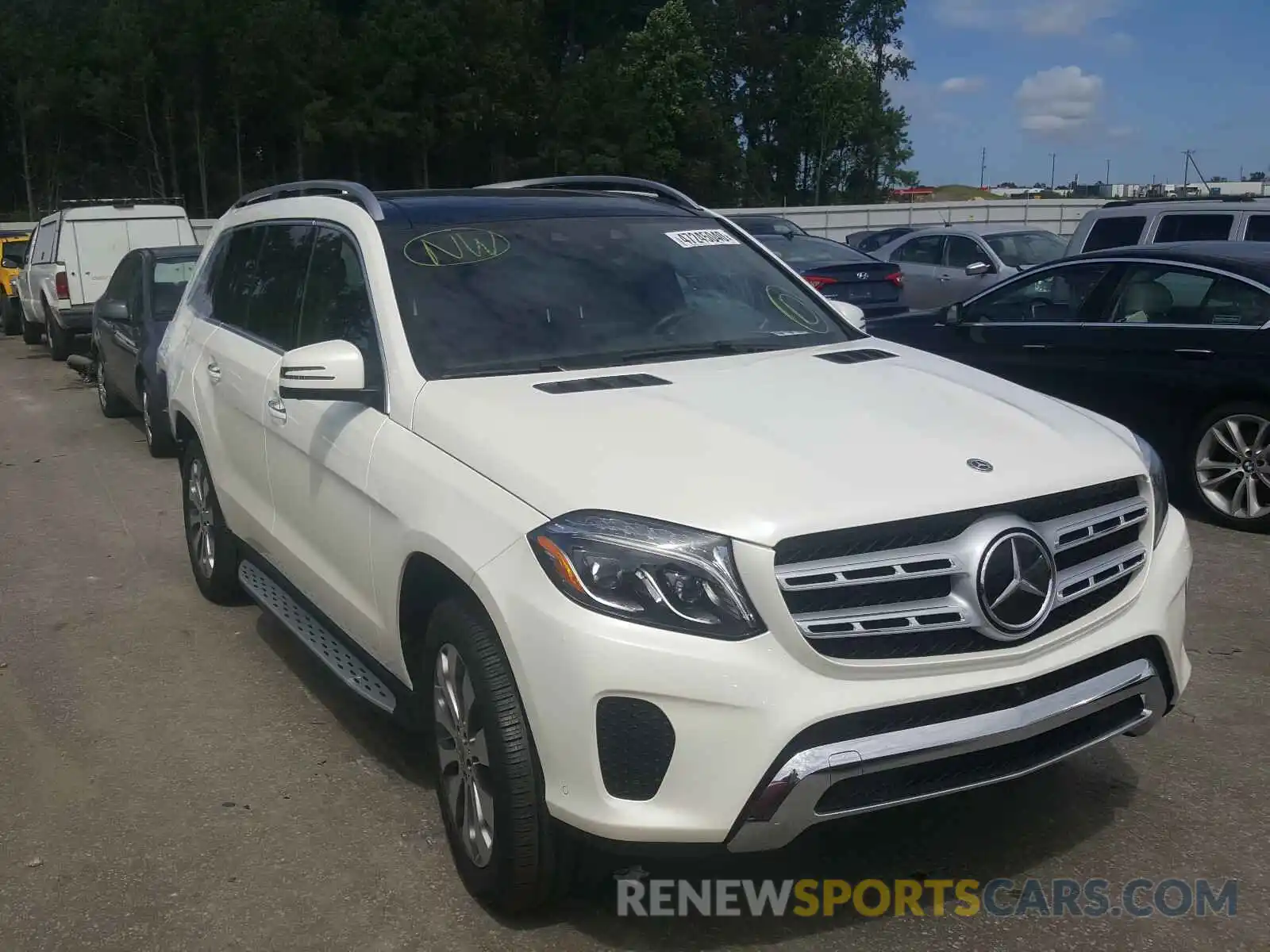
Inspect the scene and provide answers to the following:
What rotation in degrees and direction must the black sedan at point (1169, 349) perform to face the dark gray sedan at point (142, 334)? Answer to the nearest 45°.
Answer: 0° — it already faces it

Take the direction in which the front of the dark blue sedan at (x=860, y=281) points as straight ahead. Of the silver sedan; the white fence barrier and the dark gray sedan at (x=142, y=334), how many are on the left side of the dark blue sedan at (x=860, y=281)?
1

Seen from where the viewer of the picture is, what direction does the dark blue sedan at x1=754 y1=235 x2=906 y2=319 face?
facing away from the viewer and to the left of the viewer

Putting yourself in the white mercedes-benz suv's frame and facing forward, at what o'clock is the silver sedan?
The silver sedan is roughly at 8 o'clock from the white mercedes-benz suv.

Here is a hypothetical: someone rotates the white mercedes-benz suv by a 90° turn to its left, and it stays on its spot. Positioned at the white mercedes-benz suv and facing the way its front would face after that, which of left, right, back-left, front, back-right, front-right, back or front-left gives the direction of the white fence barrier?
front-left

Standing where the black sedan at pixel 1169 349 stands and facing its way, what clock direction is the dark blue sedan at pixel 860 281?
the dark blue sedan at pixel 860 281 is roughly at 2 o'clock from the black sedan at pixel 1169 349.

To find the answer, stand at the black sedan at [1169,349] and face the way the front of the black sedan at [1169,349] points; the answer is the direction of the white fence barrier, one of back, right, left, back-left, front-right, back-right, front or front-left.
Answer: right

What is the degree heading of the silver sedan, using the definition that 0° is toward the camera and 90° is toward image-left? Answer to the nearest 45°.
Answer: approximately 315°

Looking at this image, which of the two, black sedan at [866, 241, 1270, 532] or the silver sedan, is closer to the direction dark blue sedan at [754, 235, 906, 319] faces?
the silver sedan

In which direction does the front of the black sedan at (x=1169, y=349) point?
to the viewer's left

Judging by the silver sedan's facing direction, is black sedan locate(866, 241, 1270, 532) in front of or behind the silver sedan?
in front

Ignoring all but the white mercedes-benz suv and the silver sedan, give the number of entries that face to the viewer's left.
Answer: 0
